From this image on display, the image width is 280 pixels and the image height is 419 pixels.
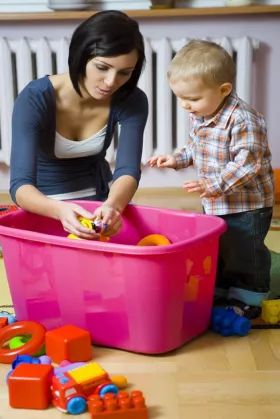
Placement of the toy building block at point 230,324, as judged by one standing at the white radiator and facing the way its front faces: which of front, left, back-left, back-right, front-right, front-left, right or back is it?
front

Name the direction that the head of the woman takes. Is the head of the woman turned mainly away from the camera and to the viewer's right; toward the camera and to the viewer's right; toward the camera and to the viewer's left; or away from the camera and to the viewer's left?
toward the camera and to the viewer's right

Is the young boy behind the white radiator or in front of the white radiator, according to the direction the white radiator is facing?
in front

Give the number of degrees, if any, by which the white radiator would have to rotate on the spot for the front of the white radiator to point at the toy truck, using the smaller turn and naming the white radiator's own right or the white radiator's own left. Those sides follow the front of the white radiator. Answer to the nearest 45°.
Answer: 0° — it already faces it

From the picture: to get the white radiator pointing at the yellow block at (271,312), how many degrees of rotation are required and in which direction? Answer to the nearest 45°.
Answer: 0° — it already faces it

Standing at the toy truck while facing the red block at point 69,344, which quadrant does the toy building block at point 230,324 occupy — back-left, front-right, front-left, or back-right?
front-right

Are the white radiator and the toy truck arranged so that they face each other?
no

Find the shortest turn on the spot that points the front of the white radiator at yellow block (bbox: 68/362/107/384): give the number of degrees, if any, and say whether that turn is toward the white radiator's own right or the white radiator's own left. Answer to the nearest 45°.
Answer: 0° — it already faces it

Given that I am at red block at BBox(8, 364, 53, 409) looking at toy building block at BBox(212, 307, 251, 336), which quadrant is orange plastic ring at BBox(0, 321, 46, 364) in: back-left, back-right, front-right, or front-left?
front-left

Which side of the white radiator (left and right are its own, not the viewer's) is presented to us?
front
